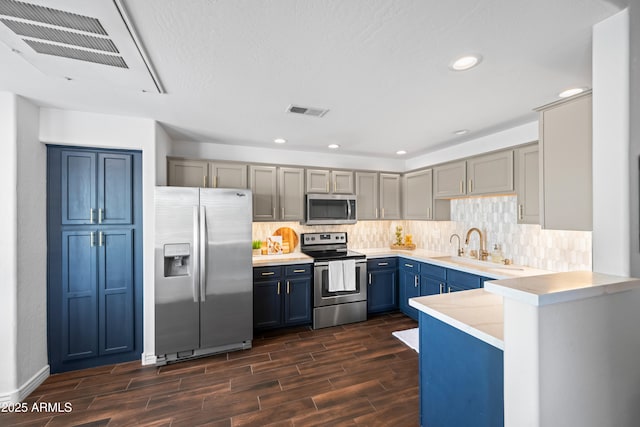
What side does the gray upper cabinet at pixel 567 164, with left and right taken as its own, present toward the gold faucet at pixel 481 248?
right

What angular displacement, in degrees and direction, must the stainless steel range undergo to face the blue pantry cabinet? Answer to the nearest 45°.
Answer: approximately 90° to its right

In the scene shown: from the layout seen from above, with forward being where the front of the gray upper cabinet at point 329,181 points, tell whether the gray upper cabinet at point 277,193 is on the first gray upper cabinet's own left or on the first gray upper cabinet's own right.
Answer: on the first gray upper cabinet's own right

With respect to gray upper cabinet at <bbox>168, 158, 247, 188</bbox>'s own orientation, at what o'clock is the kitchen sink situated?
The kitchen sink is roughly at 10 o'clock from the gray upper cabinet.

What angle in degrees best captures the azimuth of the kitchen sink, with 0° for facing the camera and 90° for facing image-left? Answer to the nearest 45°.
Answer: approximately 45°

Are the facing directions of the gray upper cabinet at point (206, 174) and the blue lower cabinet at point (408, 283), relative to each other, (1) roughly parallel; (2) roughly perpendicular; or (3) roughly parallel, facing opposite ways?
roughly perpendicular

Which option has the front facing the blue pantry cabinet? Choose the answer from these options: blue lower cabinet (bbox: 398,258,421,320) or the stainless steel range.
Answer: the blue lower cabinet

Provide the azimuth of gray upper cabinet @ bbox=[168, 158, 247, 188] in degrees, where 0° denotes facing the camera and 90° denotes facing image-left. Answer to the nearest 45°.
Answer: approximately 0°
